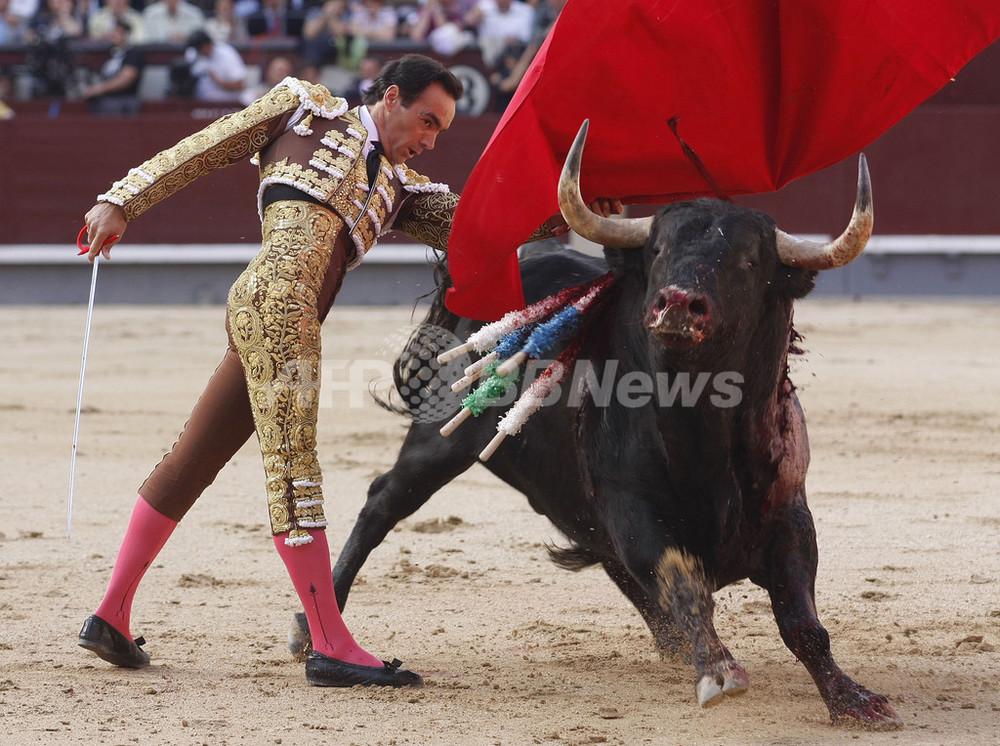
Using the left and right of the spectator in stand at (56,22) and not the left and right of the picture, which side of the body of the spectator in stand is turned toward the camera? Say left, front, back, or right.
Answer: front

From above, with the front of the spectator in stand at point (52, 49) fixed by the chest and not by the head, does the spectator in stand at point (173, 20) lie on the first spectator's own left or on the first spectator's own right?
on the first spectator's own left

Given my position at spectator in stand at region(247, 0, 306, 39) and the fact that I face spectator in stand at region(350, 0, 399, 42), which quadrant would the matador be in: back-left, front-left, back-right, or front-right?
front-right

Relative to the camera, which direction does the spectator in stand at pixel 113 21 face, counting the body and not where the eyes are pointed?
toward the camera

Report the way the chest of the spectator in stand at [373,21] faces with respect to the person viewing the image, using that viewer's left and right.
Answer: facing the viewer

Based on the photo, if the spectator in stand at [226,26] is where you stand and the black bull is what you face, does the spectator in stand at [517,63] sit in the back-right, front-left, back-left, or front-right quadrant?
front-left

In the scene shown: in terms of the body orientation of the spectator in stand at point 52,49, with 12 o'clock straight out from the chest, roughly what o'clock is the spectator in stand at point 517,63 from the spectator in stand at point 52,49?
the spectator in stand at point 517,63 is roughly at 10 o'clock from the spectator in stand at point 52,49.

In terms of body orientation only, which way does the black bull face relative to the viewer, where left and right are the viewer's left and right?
facing the viewer and to the right of the viewer

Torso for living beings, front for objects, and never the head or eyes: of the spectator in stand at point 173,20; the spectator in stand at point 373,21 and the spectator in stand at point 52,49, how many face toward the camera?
3

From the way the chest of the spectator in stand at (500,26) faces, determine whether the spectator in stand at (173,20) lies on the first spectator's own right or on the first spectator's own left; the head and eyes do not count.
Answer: on the first spectator's own right

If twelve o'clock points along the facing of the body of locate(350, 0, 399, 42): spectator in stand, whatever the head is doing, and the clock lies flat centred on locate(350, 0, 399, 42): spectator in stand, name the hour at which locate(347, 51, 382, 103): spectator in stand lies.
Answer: locate(347, 51, 382, 103): spectator in stand is roughly at 12 o'clock from locate(350, 0, 399, 42): spectator in stand.
